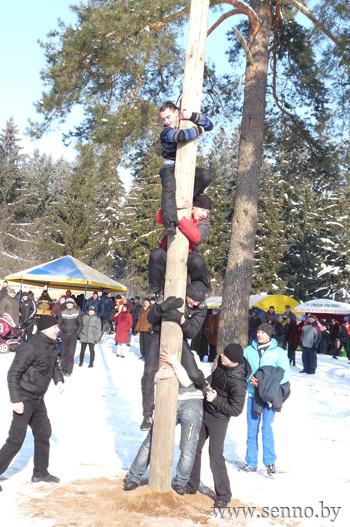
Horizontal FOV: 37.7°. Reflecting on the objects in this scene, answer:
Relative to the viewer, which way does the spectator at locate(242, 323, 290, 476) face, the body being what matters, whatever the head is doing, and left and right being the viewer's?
facing the viewer and to the left of the viewer

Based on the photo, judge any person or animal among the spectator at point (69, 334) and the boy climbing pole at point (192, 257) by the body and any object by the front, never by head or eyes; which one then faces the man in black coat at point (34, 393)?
the spectator

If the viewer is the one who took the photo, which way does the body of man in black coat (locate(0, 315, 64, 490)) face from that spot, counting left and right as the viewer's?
facing to the right of the viewer

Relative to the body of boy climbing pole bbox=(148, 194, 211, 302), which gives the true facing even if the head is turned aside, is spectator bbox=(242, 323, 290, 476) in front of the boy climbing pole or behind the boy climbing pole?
behind

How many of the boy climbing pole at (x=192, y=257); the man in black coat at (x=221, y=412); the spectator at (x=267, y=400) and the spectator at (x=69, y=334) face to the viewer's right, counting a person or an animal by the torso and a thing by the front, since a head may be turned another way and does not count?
0

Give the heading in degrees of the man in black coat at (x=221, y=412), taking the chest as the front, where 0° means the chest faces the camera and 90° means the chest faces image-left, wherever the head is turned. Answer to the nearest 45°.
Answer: approximately 45°

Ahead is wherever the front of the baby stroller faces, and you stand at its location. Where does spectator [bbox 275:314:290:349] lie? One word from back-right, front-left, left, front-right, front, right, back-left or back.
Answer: back

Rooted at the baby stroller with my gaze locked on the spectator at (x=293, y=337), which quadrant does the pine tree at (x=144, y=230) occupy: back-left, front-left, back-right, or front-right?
front-left

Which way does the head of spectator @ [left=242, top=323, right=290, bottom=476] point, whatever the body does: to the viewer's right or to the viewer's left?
to the viewer's left

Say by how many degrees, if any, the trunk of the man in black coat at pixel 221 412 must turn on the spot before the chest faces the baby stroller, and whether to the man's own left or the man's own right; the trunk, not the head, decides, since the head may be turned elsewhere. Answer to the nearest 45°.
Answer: approximately 90° to the man's own right

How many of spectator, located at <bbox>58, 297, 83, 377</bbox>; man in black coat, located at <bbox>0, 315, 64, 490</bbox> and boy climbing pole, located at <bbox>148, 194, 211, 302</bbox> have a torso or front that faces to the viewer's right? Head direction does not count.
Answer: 1

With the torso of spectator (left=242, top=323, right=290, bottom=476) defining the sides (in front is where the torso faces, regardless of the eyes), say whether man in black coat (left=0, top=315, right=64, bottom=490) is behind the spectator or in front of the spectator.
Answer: in front

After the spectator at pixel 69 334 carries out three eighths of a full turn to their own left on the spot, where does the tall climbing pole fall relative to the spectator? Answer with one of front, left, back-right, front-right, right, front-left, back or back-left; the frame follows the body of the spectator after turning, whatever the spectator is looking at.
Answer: back-right
